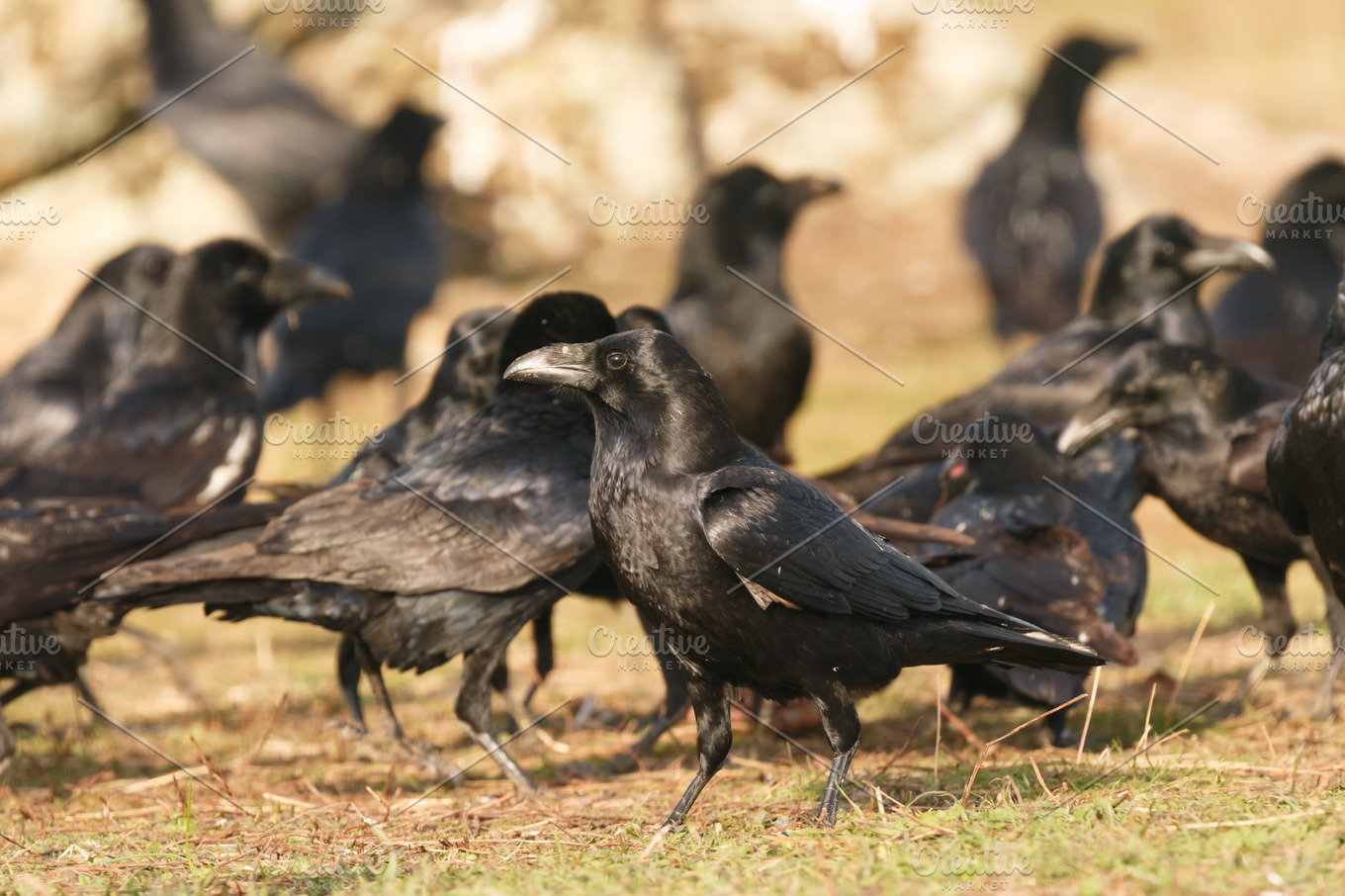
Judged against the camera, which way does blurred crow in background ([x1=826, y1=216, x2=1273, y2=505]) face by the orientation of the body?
to the viewer's right

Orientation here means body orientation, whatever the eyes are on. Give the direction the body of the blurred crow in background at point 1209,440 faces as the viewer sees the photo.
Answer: to the viewer's left

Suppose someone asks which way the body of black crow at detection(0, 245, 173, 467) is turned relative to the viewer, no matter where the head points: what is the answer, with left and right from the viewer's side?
facing to the right of the viewer

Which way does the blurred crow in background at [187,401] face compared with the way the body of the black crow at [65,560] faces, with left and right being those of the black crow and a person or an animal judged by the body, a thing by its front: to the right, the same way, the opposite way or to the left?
the opposite way

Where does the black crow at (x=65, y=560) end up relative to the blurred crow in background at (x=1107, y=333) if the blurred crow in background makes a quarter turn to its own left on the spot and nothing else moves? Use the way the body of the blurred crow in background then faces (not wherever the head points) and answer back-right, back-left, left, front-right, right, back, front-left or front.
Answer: back-left

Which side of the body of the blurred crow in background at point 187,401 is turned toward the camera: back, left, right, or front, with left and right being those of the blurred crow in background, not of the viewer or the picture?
right

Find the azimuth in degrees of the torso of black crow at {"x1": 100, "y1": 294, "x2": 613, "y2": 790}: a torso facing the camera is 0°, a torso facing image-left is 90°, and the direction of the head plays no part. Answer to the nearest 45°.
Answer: approximately 270°
